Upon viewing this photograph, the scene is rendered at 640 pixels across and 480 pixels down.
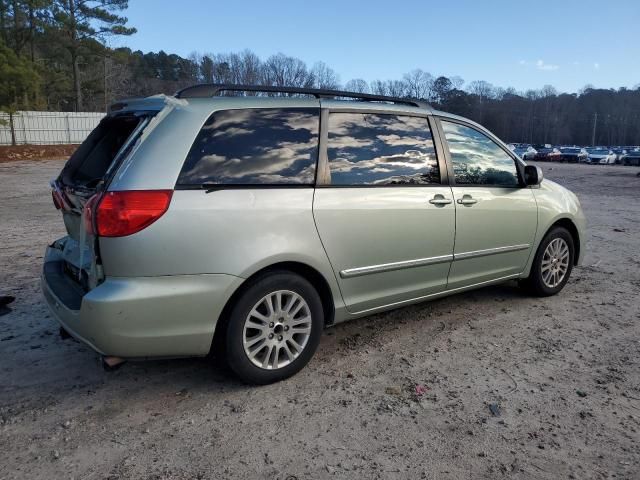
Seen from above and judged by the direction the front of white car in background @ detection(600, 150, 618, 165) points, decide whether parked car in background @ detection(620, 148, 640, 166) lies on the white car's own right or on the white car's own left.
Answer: on the white car's own left

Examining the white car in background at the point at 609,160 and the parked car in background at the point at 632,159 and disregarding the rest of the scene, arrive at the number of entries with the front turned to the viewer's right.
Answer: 0

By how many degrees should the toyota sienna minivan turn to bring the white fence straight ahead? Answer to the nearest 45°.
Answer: approximately 90° to its left

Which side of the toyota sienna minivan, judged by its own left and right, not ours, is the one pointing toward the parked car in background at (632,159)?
front

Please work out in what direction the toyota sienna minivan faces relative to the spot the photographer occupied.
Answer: facing away from the viewer and to the right of the viewer

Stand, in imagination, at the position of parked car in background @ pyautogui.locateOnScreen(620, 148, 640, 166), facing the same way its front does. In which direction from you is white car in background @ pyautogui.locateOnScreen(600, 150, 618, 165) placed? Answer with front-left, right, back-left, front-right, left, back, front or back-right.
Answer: right

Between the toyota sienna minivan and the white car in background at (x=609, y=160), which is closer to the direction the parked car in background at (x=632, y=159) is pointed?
the toyota sienna minivan

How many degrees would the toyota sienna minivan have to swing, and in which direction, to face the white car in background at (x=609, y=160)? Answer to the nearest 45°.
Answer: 0° — it already faces it

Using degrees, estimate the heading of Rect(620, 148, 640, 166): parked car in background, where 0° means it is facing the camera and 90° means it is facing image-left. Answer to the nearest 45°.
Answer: approximately 45°
